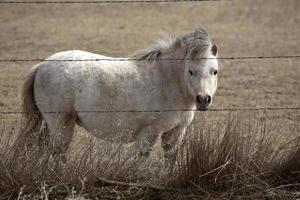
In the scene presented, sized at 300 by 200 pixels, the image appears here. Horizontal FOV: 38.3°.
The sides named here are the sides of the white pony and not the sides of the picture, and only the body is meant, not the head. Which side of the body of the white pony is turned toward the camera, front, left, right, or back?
right
